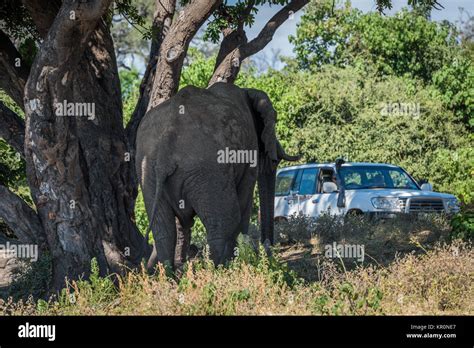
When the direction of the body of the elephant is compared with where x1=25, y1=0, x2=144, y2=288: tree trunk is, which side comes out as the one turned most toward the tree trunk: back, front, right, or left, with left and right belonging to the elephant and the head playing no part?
left

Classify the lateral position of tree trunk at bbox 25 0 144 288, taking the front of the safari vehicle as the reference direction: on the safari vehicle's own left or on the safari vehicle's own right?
on the safari vehicle's own right

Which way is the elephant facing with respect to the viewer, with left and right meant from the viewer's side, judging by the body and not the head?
facing away from the viewer and to the right of the viewer

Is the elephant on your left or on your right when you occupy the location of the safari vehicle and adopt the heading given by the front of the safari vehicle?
on your right

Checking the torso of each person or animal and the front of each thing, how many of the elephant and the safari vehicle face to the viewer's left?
0

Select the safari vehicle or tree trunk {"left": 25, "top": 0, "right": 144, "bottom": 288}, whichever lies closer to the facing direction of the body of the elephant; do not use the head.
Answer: the safari vehicle

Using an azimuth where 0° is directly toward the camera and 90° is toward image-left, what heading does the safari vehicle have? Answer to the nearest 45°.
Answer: approximately 315°

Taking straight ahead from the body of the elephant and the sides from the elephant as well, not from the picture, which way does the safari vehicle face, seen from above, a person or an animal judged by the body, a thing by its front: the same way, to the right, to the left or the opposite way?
to the right
